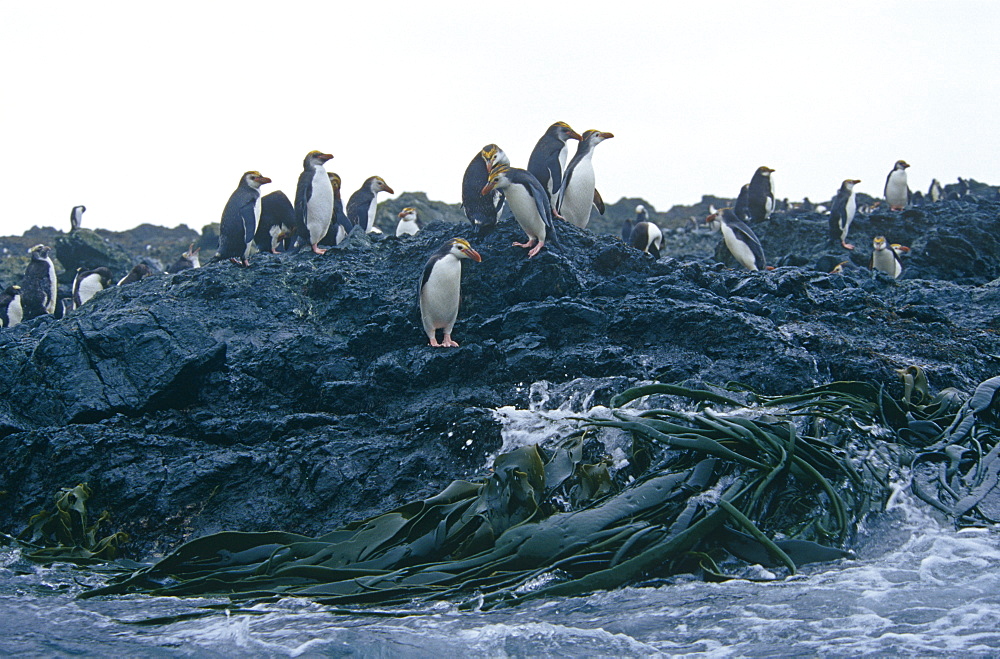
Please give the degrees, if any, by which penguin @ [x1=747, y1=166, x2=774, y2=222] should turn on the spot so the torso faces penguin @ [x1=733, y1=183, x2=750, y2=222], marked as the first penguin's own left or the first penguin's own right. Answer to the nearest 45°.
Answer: approximately 90° to the first penguin's own left

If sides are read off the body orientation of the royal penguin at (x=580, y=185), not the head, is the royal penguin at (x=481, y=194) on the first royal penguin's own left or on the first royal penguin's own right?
on the first royal penguin's own right

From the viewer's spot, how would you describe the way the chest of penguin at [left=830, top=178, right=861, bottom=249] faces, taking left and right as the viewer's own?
facing to the right of the viewer

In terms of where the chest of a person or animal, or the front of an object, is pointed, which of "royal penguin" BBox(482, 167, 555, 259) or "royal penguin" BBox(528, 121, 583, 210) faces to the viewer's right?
"royal penguin" BBox(528, 121, 583, 210)

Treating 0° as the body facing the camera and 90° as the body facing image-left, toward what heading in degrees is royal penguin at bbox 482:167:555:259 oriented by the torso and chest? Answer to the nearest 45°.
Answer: approximately 45°

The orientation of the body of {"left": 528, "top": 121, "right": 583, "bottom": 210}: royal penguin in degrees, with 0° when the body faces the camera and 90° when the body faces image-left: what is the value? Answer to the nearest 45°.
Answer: approximately 270°

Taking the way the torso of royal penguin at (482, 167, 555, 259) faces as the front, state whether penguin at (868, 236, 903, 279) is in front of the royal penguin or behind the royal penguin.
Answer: behind

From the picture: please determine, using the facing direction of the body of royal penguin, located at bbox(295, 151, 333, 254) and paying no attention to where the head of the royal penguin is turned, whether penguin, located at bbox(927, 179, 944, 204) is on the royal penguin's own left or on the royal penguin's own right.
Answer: on the royal penguin's own left

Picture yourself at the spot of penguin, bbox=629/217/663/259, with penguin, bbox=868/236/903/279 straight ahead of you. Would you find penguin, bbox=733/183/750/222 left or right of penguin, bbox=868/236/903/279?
left

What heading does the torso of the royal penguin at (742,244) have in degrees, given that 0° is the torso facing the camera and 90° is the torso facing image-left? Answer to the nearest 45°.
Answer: approximately 90°
